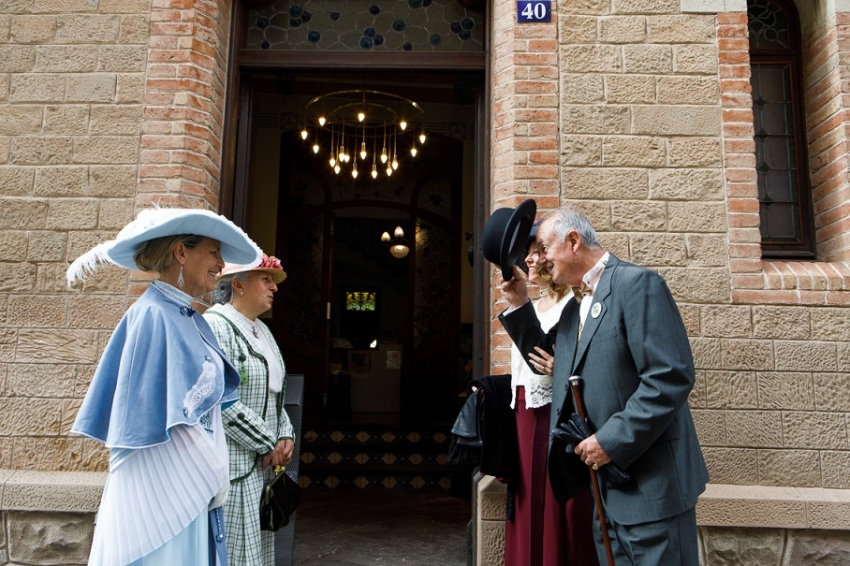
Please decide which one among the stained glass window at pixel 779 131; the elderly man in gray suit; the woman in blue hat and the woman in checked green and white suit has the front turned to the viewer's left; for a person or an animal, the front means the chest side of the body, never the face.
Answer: the elderly man in gray suit

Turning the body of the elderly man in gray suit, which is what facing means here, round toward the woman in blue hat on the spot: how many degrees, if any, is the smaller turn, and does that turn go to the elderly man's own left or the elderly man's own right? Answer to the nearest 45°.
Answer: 0° — they already face them

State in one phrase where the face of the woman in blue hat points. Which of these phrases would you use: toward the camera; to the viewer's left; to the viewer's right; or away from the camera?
to the viewer's right

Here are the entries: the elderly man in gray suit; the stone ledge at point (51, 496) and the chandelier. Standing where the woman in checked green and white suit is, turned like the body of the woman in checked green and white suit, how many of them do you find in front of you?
1

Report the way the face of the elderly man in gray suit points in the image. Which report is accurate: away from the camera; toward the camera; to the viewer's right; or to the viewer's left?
to the viewer's left

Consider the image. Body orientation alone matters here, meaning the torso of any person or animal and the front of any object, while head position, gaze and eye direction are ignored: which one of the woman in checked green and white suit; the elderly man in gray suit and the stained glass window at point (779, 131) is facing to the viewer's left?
the elderly man in gray suit

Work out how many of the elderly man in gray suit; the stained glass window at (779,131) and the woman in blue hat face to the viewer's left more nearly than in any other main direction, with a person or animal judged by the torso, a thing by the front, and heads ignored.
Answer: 1

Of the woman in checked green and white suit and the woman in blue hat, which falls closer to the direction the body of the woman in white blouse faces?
the woman in blue hat

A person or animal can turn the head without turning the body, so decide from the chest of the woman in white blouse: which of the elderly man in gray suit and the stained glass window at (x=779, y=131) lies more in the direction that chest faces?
the elderly man in gray suit

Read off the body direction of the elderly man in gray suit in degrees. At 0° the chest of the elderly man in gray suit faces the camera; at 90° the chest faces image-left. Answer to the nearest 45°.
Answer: approximately 90°

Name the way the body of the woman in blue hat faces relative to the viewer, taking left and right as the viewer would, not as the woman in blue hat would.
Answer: facing to the right of the viewer

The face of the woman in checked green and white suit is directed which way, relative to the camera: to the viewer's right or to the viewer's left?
to the viewer's right

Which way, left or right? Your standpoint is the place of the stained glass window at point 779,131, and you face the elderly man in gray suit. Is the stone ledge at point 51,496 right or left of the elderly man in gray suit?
right

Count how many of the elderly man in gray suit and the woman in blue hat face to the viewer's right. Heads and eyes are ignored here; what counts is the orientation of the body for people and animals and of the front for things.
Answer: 1

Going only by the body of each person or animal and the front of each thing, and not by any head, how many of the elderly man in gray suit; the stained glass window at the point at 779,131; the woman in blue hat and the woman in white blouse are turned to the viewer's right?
1

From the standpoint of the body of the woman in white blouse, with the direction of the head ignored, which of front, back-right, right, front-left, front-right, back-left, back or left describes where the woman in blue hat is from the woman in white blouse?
front
